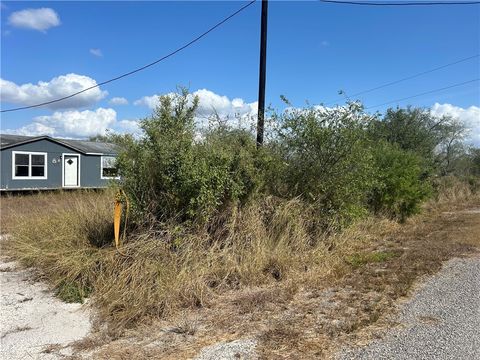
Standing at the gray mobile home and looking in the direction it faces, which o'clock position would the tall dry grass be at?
The tall dry grass is roughly at 12 o'clock from the gray mobile home.

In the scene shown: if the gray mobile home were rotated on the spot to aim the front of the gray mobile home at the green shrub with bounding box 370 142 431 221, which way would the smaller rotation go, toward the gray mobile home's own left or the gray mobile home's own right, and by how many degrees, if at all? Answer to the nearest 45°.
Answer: approximately 45° to the gray mobile home's own left

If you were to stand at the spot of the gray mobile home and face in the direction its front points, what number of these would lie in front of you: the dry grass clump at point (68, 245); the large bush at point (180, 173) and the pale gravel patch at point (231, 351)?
3

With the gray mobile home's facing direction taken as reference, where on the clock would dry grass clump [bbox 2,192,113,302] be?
The dry grass clump is roughly at 12 o'clock from the gray mobile home.

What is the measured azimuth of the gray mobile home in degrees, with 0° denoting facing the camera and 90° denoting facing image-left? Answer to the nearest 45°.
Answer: approximately 0°

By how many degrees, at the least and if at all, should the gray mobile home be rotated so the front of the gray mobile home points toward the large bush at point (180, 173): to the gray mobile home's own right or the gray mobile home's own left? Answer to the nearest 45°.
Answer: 0° — it already faces it
